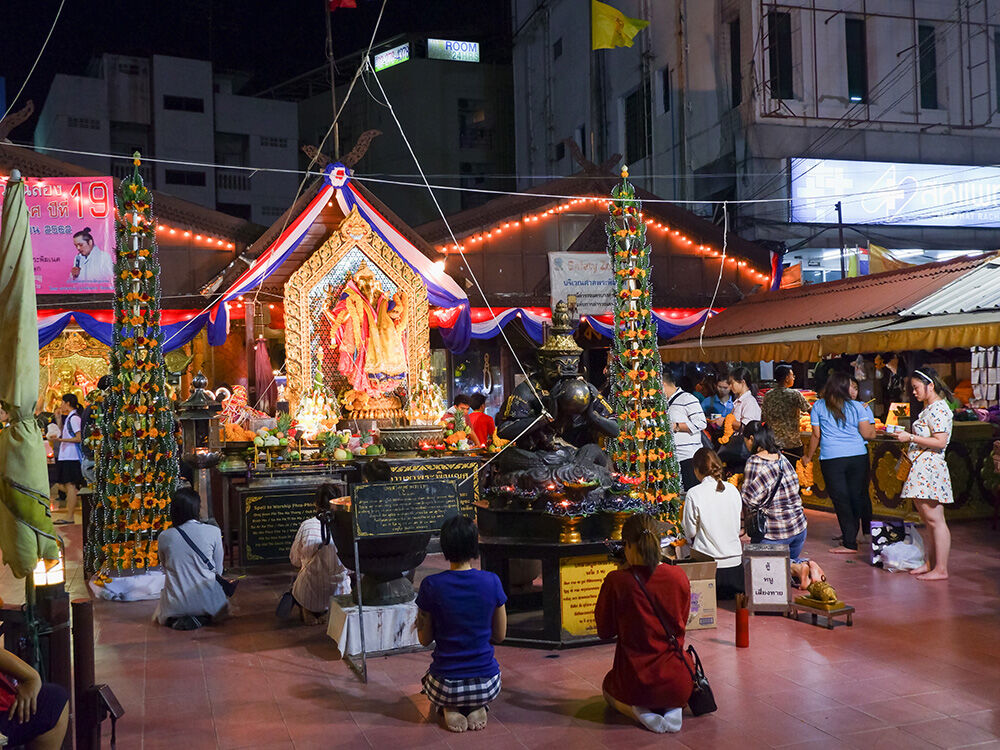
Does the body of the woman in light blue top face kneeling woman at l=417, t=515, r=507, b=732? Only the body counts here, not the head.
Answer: no

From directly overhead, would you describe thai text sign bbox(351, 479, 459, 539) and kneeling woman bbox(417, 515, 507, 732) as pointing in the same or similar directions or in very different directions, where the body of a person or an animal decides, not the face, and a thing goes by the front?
very different directions

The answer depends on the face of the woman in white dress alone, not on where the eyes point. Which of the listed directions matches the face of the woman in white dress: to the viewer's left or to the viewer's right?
to the viewer's left

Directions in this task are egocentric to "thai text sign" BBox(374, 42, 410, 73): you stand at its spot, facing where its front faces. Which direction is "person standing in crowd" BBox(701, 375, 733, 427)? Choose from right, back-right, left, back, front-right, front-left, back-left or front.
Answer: front-left

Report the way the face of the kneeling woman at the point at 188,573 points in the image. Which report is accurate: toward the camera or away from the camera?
away from the camera

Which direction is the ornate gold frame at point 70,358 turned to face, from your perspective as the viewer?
facing the viewer

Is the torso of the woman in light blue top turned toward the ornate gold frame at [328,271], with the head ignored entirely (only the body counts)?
no

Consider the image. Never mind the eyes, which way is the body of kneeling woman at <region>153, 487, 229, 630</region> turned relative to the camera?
away from the camera

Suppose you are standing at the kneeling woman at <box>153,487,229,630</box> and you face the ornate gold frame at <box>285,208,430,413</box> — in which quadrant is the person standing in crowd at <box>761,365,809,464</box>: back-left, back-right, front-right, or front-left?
front-right

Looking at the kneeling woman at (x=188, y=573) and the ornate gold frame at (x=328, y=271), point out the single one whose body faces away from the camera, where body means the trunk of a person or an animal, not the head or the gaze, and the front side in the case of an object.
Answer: the kneeling woman

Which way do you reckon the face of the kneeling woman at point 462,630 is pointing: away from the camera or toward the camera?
away from the camera

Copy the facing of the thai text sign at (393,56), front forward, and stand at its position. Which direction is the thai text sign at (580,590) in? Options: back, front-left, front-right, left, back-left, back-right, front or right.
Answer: front-left

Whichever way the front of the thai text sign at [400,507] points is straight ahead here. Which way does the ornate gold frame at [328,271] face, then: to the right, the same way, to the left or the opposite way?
the same way

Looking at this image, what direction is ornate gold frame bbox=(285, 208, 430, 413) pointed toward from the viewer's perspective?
toward the camera
